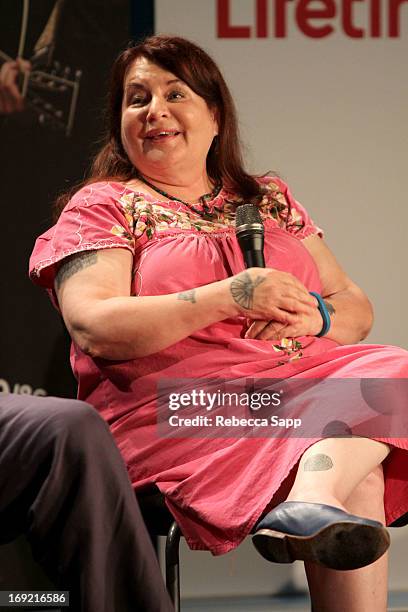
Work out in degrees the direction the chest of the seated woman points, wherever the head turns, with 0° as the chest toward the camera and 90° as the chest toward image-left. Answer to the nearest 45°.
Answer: approximately 315°
